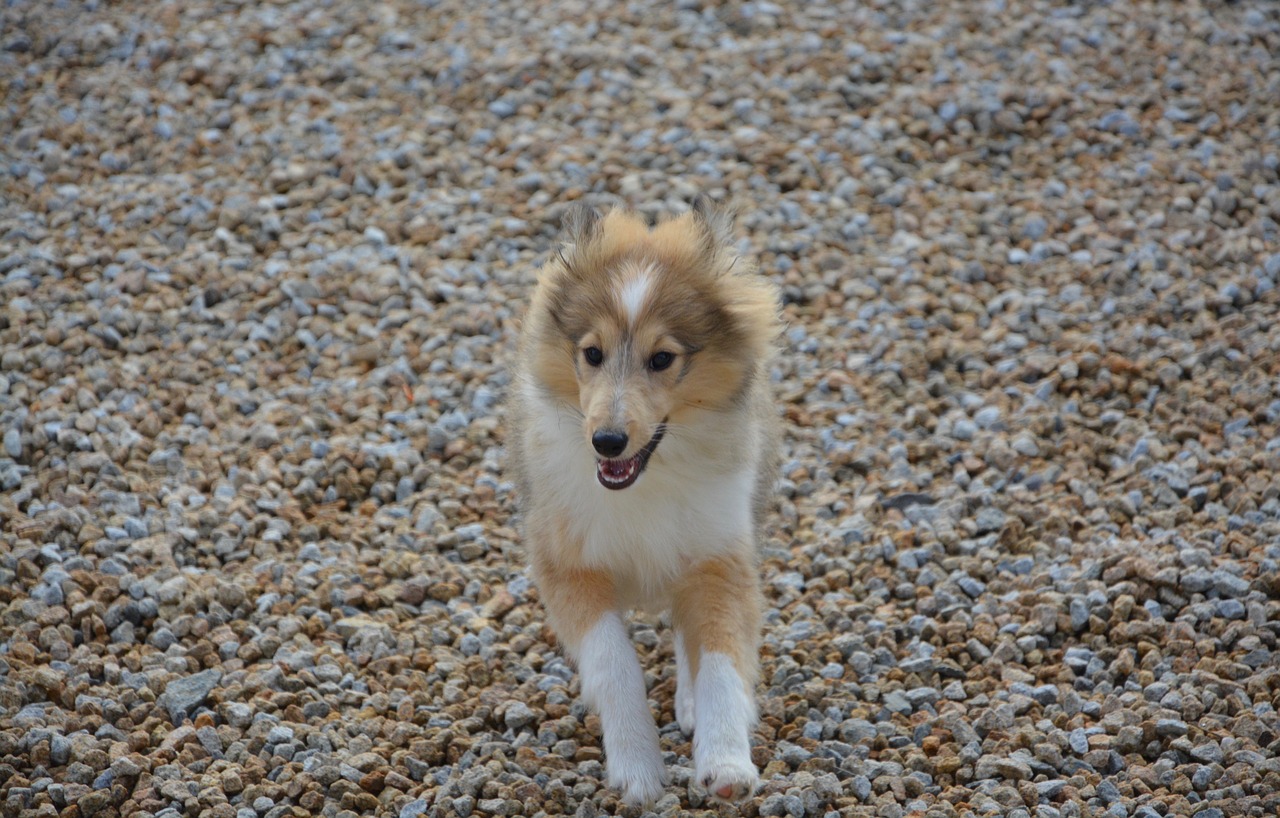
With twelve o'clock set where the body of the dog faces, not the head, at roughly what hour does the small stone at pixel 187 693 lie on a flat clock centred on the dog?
The small stone is roughly at 3 o'clock from the dog.

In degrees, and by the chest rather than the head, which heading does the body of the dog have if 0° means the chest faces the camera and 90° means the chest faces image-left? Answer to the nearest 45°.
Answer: approximately 0°
